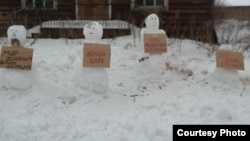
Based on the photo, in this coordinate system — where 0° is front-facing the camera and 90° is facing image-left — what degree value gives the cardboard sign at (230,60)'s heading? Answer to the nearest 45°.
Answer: approximately 0°
